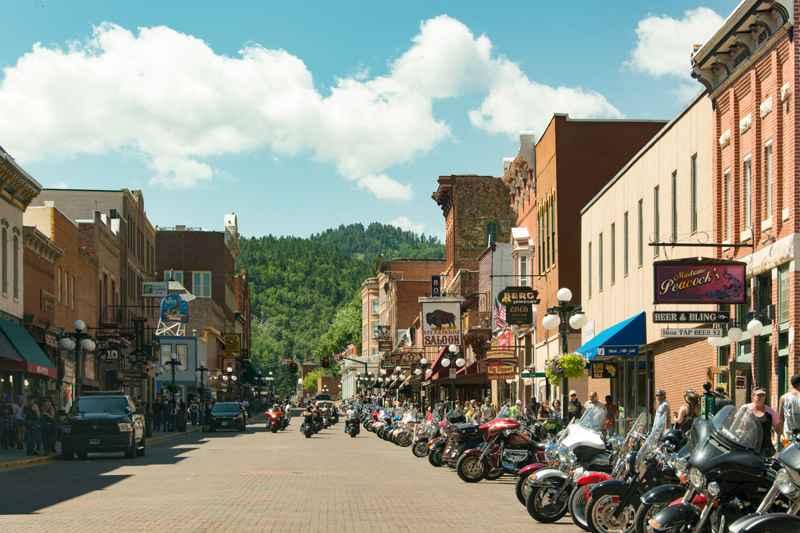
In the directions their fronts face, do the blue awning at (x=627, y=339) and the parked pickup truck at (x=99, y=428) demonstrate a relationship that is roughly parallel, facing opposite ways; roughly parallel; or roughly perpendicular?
roughly perpendicular

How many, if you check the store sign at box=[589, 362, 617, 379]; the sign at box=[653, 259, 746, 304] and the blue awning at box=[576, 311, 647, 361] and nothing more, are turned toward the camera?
2

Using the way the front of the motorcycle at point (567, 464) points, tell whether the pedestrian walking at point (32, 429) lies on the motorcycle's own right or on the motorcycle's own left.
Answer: on the motorcycle's own right

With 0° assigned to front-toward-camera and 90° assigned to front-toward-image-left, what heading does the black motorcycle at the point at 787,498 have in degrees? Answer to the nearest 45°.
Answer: approximately 45°

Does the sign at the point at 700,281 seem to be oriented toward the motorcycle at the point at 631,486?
yes

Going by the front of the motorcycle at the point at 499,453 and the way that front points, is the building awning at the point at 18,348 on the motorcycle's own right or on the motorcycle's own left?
on the motorcycle's own right

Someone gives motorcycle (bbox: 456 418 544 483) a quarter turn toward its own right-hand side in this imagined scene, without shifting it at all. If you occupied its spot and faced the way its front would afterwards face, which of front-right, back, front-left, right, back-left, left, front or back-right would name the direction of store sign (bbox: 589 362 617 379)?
front-right

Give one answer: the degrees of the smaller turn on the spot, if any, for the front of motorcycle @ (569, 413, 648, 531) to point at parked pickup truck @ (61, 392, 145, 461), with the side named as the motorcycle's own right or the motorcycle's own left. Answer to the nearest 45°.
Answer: approximately 90° to the motorcycle's own right

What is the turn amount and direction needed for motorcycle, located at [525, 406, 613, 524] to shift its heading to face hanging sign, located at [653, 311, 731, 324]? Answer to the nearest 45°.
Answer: approximately 135° to its right

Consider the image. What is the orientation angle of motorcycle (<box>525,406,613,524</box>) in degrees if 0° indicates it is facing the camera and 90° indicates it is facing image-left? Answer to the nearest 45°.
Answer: approximately 45°

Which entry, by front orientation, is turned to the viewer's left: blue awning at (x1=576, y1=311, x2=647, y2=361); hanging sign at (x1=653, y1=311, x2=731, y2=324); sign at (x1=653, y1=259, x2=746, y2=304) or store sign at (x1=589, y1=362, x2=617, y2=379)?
the blue awning

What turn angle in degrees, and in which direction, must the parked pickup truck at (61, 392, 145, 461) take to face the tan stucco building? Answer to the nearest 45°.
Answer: approximately 90° to its left
